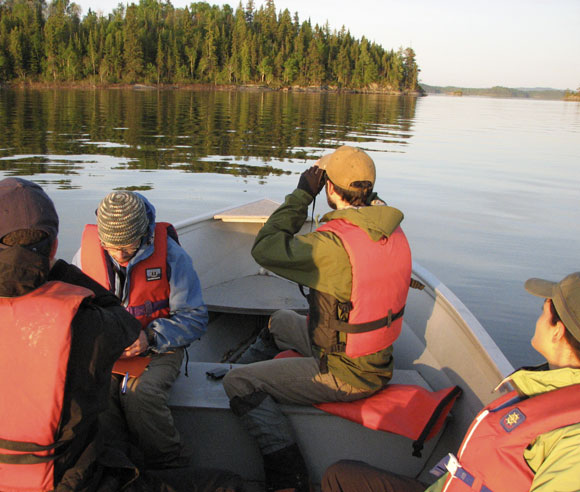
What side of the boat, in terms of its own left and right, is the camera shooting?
back
